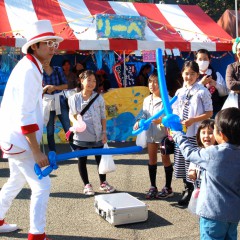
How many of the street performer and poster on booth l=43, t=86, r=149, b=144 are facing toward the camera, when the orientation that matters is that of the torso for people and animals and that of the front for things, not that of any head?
1

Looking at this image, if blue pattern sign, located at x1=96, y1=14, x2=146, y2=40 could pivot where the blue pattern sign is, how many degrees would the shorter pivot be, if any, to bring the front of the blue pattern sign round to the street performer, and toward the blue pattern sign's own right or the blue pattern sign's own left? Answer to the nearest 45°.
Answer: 0° — it already faces them

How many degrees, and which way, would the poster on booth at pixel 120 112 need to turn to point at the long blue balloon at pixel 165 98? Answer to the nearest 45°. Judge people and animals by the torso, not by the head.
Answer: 0° — it already faces it

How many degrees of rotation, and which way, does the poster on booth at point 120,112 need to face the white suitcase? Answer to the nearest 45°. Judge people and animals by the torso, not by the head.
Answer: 0° — it already faces it

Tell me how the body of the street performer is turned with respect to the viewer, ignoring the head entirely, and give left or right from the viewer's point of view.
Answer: facing to the right of the viewer

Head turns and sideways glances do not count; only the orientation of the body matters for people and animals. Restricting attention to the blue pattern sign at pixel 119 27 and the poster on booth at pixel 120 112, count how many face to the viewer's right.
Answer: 0

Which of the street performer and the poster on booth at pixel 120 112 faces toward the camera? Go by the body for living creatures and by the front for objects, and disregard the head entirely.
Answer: the poster on booth

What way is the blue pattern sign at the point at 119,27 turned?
toward the camera

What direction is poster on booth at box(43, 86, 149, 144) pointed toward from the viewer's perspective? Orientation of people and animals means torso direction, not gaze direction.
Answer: toward the camera

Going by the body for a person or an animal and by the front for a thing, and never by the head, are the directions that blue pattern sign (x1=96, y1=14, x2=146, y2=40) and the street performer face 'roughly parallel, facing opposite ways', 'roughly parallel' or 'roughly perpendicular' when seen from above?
roughly perpendicular

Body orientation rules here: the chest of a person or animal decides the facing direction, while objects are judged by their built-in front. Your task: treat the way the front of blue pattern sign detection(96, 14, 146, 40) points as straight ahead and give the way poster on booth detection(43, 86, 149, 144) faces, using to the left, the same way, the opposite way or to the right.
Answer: the same way

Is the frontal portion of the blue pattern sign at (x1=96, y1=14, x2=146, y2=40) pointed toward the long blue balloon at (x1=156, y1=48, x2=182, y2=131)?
yes

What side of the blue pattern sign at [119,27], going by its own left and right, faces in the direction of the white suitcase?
front
